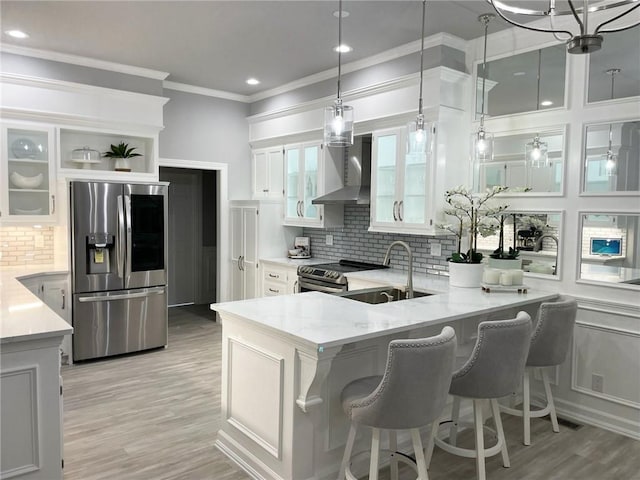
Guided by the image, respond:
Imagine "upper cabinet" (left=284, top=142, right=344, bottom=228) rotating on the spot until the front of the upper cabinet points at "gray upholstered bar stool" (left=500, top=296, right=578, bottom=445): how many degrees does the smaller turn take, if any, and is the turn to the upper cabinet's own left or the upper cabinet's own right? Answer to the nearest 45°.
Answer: approximately 90° to the upper cabinet's own left

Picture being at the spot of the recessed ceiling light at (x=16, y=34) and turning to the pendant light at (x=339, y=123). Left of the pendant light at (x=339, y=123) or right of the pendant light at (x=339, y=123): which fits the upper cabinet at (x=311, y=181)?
left

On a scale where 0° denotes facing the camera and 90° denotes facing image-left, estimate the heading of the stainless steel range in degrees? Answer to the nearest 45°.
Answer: approximately 45°

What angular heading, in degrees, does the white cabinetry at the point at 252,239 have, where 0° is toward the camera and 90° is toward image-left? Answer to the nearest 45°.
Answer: approximately 45°

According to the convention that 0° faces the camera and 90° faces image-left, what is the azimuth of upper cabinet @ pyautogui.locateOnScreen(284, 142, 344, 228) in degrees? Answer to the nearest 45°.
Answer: approximately 45°

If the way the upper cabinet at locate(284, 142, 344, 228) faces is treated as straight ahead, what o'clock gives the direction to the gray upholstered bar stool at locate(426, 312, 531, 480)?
The gray upholstered bar stool is roughly at 10 o'clock from the upper cabinet.

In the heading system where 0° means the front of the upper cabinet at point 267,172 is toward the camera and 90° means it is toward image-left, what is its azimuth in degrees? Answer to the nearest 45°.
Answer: approximately 45°
